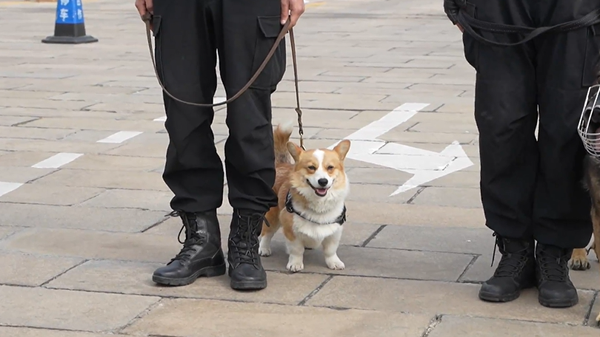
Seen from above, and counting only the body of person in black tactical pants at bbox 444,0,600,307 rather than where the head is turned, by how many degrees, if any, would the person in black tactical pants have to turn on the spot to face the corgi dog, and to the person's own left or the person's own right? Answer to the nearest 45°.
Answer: approximately 90° to the person's own right

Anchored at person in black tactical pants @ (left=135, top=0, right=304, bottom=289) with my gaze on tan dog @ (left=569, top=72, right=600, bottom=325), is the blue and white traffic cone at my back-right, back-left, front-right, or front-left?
back-left

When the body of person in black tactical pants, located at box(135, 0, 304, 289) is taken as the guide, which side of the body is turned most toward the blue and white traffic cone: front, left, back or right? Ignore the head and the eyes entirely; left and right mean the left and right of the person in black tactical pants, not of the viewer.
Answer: back

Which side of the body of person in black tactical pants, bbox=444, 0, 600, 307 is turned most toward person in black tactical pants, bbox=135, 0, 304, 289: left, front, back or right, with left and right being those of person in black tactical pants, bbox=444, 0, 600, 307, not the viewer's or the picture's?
right

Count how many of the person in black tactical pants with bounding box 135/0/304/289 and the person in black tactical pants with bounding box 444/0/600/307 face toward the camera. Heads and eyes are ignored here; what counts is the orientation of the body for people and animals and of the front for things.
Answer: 2

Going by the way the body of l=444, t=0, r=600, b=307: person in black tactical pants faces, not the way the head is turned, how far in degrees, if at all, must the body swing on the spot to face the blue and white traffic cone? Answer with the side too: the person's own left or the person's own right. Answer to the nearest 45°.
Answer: approximately 135° to the person's own right

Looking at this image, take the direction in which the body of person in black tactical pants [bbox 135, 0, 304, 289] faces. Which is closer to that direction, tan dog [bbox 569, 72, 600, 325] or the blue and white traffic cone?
the tan dog
